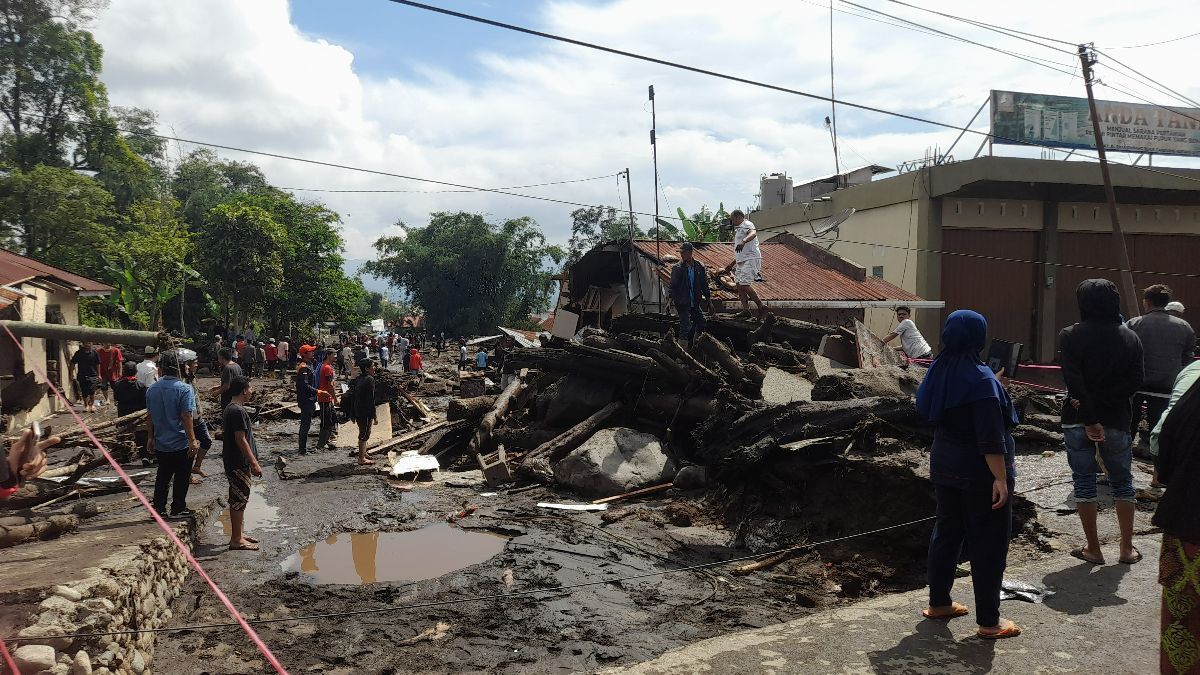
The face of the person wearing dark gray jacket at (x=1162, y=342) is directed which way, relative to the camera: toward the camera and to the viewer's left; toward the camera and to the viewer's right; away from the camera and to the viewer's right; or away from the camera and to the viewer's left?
away from the camera and to the viewer's left

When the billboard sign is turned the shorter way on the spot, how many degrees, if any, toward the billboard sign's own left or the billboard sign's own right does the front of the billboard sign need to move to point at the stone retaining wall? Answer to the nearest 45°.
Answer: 0° — it already faces it

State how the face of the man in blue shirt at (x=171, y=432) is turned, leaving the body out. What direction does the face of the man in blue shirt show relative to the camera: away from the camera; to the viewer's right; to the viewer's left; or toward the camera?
away from the camera

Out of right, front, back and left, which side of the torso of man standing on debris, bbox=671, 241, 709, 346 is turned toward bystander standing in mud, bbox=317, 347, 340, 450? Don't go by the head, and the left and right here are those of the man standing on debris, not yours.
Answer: right

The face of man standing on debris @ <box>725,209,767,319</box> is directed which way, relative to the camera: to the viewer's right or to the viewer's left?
to the viewer's left

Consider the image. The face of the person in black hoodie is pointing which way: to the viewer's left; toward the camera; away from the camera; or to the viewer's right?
away from the camera

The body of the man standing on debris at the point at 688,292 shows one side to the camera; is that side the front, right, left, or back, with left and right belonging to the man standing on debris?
front

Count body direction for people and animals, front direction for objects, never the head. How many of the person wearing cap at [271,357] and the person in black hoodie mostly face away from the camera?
2

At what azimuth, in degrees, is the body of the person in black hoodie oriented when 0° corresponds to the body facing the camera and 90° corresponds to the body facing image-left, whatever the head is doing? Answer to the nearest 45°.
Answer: approximately 180°

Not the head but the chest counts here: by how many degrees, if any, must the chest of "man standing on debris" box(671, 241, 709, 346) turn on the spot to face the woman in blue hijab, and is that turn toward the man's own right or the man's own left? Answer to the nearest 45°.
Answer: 0° — they already face them

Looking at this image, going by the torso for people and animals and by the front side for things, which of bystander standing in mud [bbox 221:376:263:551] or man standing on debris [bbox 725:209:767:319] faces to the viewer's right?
the bystander standing in mud

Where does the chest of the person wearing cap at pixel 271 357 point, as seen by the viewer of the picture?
away from the camera
